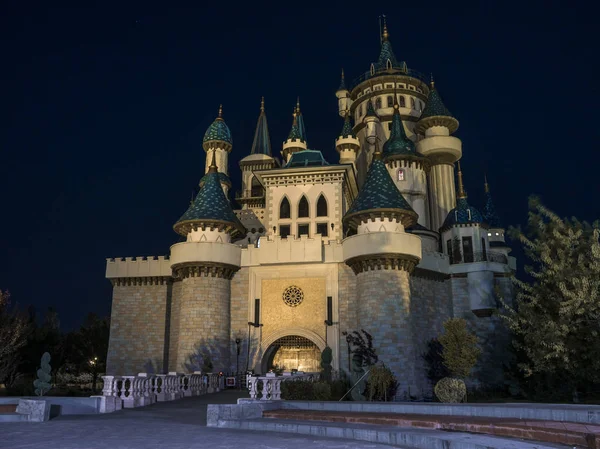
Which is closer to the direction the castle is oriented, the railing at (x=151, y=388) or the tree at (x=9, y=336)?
the railing

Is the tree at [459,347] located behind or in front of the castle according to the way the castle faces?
in front

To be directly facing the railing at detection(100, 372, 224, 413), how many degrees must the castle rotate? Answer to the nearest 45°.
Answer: approximately 45° to its right

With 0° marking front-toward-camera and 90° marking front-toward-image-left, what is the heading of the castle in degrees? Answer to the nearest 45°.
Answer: approximately 0°

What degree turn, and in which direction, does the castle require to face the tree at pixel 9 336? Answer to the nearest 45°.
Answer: approximately 90° to its right
